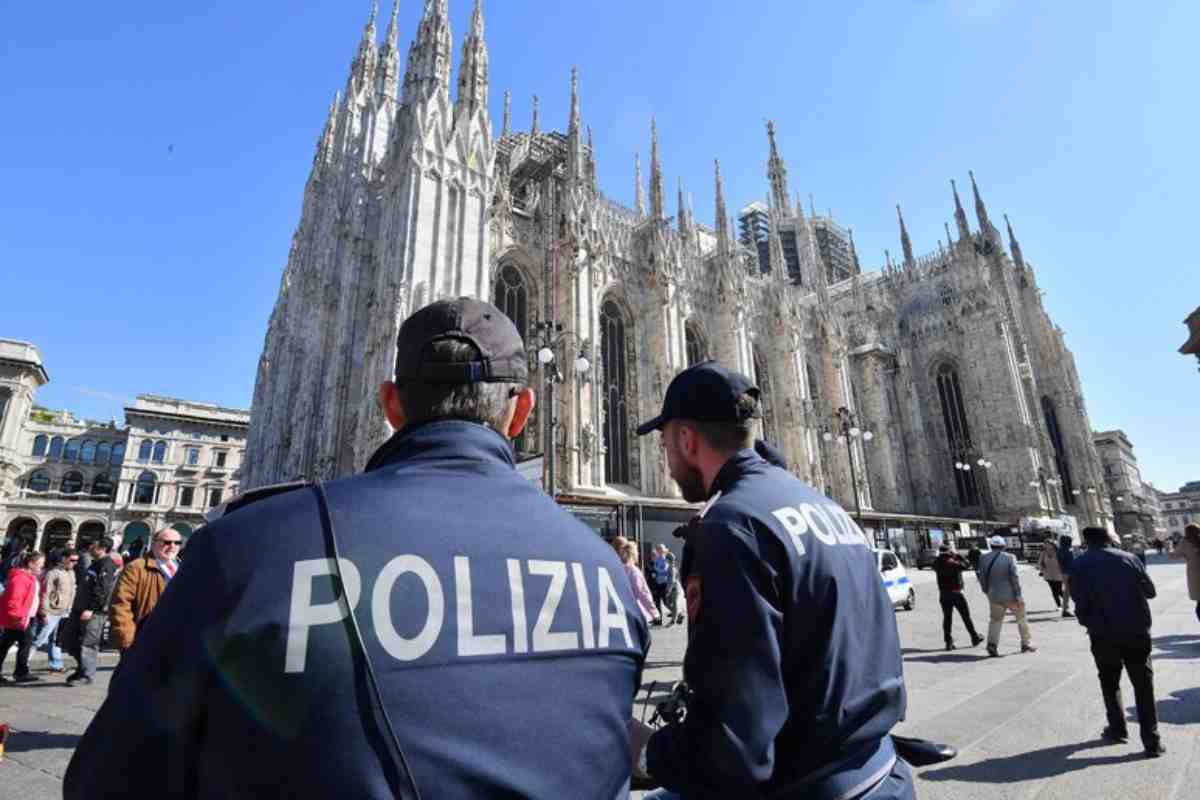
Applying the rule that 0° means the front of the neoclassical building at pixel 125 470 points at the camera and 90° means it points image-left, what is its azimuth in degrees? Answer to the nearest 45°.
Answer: approximately 0°

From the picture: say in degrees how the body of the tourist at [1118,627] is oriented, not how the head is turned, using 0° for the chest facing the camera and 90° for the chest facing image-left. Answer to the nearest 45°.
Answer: approximately 180°

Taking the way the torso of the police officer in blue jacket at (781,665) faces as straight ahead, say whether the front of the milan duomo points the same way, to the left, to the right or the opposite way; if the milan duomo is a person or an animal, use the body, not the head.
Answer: to the left

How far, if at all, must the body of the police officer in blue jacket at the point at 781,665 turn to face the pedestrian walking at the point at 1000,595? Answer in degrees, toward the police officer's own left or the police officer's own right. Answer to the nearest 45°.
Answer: approximately 45° to the police officer's own right

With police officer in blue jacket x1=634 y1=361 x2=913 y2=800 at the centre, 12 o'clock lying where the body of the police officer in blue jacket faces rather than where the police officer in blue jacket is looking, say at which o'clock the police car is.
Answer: The police car is roughly at 2 o'clock from the police officer in blue jacket.

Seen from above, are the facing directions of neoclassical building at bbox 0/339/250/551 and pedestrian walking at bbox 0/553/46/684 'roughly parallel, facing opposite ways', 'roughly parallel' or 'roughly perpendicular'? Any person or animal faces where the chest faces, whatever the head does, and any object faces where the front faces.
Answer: roughly perpendicular

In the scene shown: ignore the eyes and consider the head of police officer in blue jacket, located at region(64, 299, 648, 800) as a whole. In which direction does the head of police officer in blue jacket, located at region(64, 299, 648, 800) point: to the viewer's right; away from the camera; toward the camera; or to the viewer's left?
away from the camera

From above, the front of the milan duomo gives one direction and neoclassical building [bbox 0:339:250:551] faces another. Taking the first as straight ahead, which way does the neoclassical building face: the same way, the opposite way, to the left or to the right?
to the left

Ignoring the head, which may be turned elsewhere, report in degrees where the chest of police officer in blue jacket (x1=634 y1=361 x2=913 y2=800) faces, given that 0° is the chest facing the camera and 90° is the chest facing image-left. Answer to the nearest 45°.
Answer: approximately 135°

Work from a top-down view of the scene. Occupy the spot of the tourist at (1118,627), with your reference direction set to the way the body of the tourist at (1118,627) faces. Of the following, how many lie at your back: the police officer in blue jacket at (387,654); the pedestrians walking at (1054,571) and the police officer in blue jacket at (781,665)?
2

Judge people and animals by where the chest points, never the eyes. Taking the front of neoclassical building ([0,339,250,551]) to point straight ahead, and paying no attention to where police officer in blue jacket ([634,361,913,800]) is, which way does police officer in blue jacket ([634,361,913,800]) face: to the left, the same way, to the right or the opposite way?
the opposite way

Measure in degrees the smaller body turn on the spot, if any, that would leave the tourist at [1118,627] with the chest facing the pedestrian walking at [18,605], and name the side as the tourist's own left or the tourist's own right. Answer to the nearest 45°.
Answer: approximately 135° to the tourist's own left
